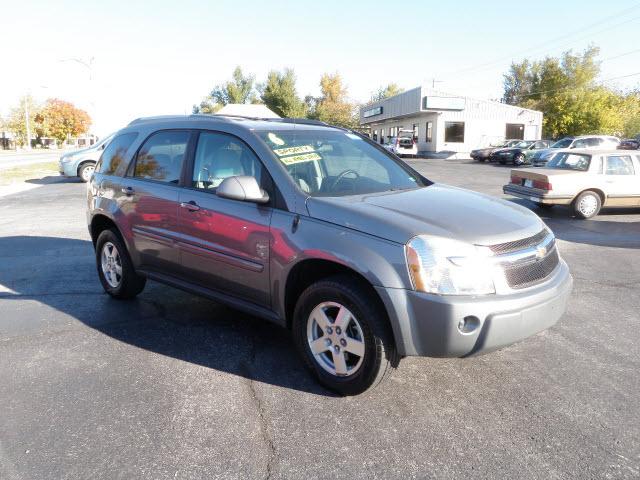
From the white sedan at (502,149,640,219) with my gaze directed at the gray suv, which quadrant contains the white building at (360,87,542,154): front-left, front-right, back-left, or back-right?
back-right

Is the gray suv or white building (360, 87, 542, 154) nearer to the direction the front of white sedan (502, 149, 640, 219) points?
the white building

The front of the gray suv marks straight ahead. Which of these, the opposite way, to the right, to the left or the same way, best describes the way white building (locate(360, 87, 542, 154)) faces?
to the right

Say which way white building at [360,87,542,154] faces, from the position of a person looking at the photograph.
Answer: facing the viewer and to the left of the viewer

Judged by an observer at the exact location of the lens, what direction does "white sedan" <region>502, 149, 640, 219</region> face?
facing away from the viewer and to the right of the viewer

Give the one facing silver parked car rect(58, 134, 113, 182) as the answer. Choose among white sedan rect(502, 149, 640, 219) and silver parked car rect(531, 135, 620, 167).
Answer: silver parked car rect(531, 135, 620, 167)

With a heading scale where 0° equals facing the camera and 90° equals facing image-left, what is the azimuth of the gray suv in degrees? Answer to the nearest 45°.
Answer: approximately 315°

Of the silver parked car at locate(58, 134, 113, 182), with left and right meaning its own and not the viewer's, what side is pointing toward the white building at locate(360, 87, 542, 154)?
back

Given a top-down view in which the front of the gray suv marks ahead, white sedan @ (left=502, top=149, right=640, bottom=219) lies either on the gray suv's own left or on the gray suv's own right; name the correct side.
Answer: on the gray suv's own left

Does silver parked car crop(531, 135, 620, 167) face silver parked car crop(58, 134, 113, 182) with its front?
yes

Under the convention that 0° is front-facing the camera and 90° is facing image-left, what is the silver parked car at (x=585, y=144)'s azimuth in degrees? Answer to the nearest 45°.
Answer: approximately 45°

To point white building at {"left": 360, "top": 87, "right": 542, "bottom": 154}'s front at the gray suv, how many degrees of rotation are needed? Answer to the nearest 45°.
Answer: approximately 45° to its left

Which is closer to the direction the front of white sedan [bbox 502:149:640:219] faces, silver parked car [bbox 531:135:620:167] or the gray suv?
the silver parked car

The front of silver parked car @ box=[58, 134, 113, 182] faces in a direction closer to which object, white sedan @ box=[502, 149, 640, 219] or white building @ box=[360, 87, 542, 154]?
the white sedan

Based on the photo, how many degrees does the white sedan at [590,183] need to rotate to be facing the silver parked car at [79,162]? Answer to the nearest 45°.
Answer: approximately 135° to its left

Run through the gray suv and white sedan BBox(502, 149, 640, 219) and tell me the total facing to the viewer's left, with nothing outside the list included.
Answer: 0
